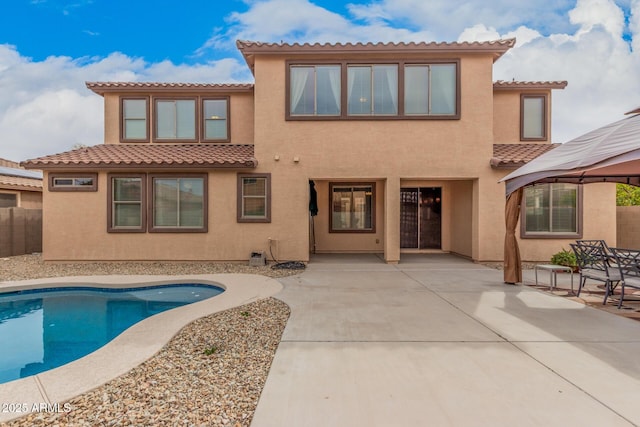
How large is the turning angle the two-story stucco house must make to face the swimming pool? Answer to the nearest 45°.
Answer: approximately 135° to its left

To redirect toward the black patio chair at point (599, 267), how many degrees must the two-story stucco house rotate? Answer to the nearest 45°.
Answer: approximately 45° to its left

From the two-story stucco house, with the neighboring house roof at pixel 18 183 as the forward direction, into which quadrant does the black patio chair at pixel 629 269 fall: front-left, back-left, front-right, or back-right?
back-left

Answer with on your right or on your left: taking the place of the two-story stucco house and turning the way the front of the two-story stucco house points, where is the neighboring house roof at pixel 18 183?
on your left

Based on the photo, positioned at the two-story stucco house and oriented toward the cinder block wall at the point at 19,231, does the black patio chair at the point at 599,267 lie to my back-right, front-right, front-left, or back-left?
back-left

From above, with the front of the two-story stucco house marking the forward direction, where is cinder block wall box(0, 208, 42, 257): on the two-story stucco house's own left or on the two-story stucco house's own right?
on the two-story stucco house's own left

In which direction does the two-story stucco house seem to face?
away from the camera

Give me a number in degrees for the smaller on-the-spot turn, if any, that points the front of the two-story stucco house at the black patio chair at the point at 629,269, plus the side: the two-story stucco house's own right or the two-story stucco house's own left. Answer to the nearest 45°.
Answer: approximately 135° to the two-story stucco house's own right
